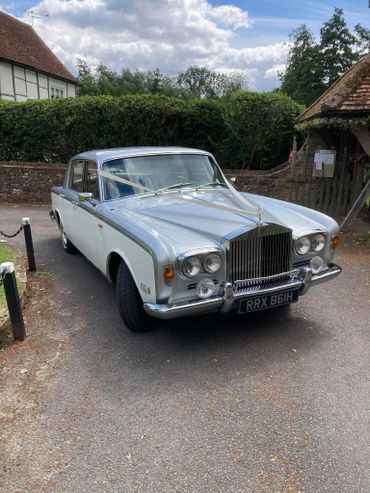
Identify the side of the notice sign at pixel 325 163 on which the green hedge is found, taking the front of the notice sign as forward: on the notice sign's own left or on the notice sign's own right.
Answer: on the notice sign's own right

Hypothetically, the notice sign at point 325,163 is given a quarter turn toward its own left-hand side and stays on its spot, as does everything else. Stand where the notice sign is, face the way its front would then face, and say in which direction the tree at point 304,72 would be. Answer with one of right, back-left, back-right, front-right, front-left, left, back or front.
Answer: left

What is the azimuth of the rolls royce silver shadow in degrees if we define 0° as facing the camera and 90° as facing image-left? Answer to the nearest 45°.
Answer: approximately 315°

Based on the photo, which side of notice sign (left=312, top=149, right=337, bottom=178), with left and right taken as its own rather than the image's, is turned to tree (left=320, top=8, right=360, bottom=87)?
back

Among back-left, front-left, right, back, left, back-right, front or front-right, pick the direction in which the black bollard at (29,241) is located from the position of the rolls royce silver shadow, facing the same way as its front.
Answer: back

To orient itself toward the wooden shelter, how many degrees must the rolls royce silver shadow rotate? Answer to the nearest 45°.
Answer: approximately 90° to its left

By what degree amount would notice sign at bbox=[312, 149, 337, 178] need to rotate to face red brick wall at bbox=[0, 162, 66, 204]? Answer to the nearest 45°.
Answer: approximately 90° to its right

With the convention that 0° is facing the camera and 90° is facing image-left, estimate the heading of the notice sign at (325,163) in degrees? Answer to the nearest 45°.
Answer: approximately 0°
